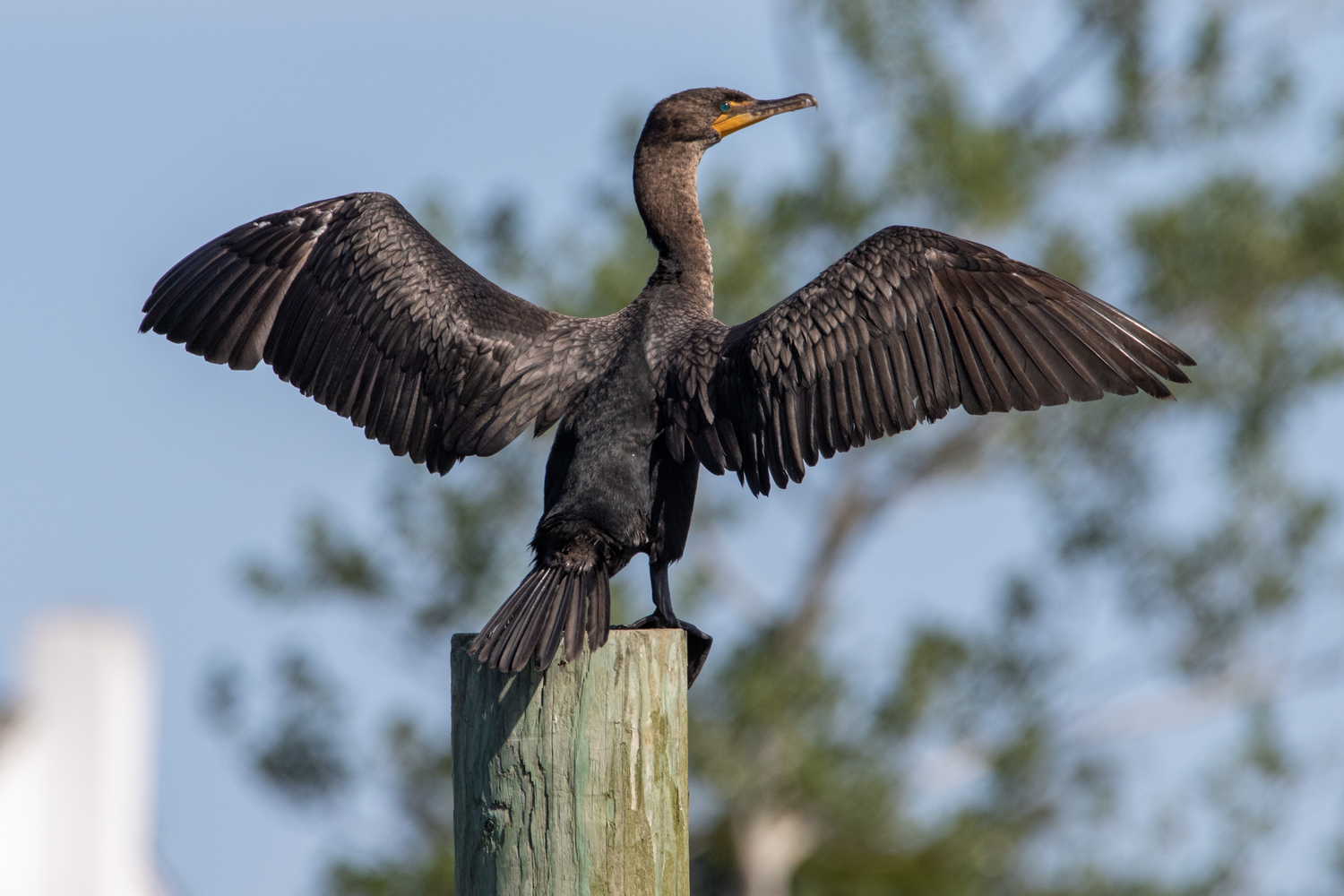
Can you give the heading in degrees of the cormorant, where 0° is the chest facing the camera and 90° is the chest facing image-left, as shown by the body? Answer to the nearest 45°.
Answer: approximately 225°

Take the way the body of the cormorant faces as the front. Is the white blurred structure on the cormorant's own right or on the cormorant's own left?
on the cormorant's own left
